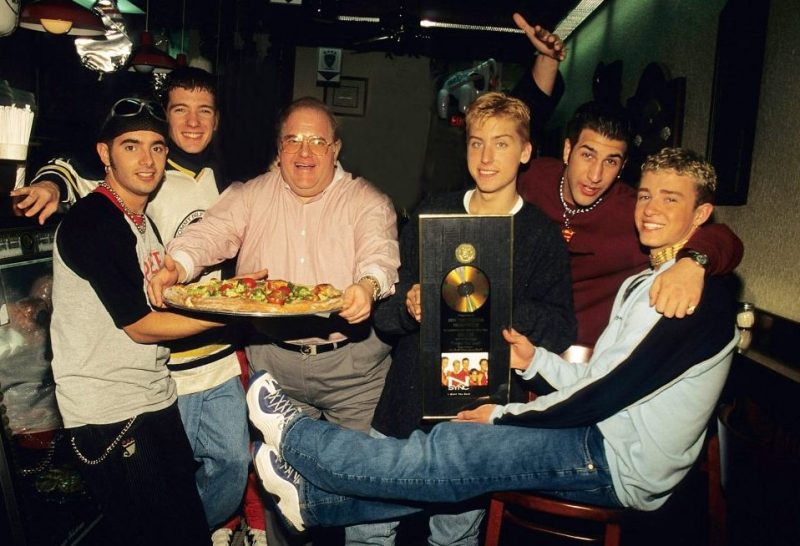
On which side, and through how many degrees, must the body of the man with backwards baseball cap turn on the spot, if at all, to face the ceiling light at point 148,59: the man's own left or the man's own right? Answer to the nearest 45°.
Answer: approximately 135° to the man's own left

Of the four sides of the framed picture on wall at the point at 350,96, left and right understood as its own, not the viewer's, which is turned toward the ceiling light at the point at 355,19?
front

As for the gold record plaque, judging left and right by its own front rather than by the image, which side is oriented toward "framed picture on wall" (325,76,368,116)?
back

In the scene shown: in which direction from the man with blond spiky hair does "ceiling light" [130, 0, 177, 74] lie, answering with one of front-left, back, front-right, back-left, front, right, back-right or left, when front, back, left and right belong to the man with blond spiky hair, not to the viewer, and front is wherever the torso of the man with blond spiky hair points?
back-right

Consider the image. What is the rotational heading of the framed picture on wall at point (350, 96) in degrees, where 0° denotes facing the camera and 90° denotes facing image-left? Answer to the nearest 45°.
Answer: approximately 0°

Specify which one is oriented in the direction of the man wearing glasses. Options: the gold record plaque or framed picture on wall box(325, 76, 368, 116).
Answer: the framed picture on wall
